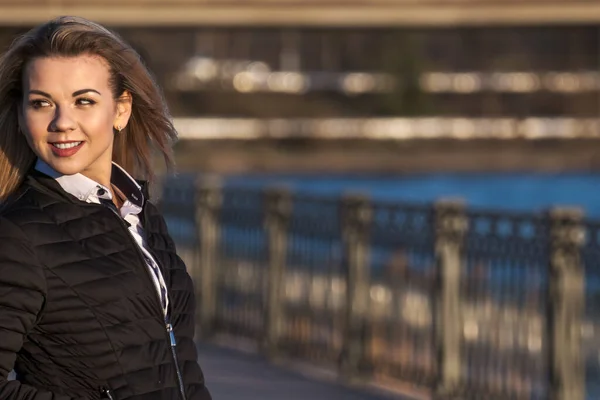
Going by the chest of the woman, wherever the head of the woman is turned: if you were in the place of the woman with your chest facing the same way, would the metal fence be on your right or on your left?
on your left
